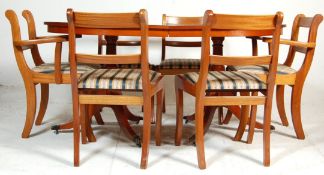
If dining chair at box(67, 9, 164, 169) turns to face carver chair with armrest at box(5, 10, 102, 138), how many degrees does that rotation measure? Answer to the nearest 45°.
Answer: approximately 45° to its left

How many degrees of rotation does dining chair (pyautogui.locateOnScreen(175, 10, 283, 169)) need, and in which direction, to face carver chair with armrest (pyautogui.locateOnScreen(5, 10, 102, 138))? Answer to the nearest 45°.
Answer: approximately 45° to its left

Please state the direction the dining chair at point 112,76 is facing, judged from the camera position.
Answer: facing away from the viewer

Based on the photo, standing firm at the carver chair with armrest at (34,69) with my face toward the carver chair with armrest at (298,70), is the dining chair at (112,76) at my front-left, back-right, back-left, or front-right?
front-right

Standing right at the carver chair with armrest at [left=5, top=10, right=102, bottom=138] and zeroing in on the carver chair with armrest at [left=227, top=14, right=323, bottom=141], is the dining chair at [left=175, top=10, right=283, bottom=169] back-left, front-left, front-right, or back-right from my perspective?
front-right

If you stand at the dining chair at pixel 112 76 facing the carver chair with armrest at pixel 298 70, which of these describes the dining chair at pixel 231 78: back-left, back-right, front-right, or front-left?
front-right

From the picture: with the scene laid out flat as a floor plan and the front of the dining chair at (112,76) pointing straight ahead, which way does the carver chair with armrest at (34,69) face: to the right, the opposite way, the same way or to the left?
to the right

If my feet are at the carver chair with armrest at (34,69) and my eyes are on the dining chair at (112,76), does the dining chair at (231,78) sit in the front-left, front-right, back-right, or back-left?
front-left

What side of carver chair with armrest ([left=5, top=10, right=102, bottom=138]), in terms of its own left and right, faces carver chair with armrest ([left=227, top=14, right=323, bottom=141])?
front

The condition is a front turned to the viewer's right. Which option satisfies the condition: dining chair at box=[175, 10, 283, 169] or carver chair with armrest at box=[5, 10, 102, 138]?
the carver chair with armrest

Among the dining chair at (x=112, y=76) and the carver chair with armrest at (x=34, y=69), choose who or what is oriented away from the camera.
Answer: the dining chair

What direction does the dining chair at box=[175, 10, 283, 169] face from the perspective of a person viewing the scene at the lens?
facing away from the viewer and to the left of the viewer

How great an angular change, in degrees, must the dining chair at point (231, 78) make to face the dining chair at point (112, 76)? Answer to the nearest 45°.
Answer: approximately 45° to its left

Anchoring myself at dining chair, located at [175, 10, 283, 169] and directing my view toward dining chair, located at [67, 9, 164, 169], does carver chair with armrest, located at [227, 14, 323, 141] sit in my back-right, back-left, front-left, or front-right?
back-right

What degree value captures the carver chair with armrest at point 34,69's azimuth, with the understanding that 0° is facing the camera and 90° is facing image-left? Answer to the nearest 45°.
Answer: approximately 270°

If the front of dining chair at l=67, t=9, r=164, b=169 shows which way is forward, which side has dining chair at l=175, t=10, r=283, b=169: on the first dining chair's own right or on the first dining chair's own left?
on the first dining chair's own right

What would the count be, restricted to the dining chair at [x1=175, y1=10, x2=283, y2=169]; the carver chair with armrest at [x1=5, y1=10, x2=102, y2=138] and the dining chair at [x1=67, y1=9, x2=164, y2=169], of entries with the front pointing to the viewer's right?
1

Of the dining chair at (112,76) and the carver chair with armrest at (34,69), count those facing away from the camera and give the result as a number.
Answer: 1
